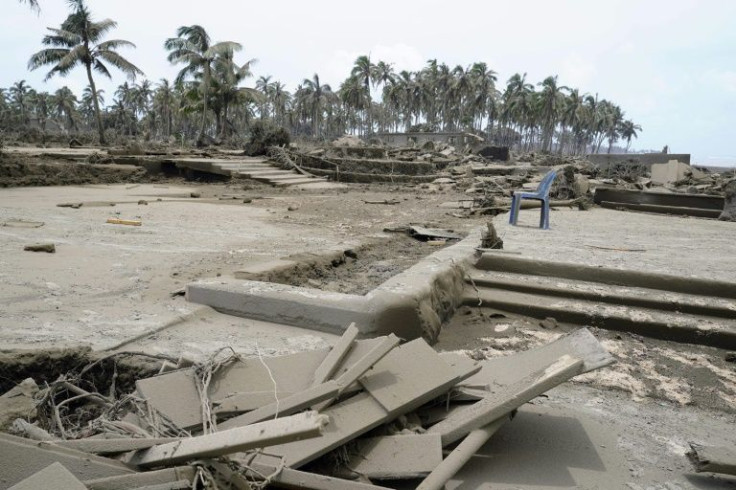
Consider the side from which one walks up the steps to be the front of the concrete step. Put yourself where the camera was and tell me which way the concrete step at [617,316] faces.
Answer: facing the viewer and to the left of the viewer

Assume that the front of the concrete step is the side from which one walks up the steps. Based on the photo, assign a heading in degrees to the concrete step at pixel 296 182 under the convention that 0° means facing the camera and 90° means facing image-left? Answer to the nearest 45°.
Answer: approximately 315°

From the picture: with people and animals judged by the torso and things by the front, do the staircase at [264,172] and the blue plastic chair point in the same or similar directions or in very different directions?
very different directions

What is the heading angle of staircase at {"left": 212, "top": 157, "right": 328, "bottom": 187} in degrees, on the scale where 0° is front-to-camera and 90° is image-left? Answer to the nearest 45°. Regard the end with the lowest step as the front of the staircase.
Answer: approximately 315°

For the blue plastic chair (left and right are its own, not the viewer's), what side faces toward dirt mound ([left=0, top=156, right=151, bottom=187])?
front

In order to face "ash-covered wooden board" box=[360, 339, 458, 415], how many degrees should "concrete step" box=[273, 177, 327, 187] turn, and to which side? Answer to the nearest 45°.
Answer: approximately 45° to its right

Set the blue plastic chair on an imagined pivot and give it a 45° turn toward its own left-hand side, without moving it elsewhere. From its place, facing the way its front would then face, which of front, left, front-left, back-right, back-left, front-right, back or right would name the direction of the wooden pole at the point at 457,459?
front-left

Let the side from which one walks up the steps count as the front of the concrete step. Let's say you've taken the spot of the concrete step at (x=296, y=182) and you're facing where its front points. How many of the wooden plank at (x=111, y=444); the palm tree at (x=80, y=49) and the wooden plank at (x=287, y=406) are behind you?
1

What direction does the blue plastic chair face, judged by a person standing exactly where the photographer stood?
facing to the left of the viewer

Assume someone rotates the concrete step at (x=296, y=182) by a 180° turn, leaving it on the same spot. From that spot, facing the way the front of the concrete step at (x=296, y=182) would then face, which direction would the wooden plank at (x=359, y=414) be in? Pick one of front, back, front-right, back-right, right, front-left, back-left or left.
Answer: back-left

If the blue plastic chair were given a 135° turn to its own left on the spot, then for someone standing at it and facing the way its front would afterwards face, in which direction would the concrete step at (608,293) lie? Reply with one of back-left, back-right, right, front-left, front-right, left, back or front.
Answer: front-right

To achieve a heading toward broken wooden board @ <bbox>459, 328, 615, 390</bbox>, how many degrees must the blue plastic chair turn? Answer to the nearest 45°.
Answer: approximately 90° to its left

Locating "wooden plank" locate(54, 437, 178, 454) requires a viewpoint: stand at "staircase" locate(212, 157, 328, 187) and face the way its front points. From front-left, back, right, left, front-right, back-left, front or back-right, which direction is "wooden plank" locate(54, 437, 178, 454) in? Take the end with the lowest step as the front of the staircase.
front-right

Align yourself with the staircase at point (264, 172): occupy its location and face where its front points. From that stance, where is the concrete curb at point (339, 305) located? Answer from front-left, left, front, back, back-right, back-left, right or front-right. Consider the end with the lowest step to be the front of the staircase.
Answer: front-right

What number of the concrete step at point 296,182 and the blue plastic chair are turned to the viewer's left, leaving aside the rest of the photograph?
1
